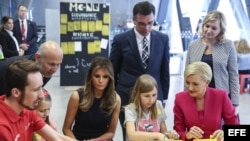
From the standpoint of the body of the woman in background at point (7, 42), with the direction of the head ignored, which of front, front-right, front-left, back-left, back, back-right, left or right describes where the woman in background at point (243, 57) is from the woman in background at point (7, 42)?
front-left

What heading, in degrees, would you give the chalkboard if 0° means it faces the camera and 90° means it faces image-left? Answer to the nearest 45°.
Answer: approximately 0°

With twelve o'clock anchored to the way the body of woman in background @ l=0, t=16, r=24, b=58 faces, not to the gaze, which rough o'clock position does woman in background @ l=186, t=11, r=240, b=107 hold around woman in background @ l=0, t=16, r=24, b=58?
woman in background @ l=186, t=11, r=240, b=107 is roughly at 1 o'clock from woman in background @ l=0, t=16, r=24, b=58.

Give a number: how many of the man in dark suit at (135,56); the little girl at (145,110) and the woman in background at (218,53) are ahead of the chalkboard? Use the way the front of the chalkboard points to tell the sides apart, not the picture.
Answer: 3

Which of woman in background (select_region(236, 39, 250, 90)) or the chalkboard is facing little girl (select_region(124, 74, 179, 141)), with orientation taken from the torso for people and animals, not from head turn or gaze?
the chalkboard

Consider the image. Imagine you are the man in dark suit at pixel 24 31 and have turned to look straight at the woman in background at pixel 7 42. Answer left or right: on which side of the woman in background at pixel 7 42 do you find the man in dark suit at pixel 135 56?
left

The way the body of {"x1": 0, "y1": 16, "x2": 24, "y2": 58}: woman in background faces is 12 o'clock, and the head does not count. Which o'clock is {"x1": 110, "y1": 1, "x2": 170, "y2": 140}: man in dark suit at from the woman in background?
The man in dark suit is roughly at 1 o'clock from the woman in background.

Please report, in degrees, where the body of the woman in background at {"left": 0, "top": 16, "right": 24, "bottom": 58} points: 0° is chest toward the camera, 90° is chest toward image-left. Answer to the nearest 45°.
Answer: approximately 315°

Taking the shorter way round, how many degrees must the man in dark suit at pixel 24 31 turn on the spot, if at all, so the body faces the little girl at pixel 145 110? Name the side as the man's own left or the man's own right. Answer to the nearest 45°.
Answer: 0° — they already face them
